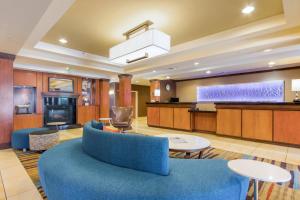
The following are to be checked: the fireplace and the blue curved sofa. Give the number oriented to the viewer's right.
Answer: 0

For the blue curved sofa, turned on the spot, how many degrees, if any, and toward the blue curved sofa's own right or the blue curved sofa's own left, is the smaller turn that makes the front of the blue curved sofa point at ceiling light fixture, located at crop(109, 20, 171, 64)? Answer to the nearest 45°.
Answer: approximately 135° to the blue curved sofa's own right

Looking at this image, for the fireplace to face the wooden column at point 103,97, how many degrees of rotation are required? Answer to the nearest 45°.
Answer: approximately 90° to its left

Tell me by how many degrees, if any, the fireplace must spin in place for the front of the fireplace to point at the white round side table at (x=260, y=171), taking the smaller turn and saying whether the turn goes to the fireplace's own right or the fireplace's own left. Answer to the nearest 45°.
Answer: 0° — it already faces it

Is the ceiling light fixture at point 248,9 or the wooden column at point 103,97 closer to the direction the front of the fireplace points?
the ceiling light fixture

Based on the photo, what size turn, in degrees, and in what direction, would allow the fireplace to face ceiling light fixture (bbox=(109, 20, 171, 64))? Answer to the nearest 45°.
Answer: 0° — it already faces it

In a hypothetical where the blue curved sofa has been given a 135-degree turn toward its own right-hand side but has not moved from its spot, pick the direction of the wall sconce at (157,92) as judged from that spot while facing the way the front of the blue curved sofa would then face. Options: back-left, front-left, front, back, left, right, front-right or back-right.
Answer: front

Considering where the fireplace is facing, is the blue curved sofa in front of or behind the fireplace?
in front

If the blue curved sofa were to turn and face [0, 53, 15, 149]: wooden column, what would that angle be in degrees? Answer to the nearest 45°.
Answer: approximately 90° to its right

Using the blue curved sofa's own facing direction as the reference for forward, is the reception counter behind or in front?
behind

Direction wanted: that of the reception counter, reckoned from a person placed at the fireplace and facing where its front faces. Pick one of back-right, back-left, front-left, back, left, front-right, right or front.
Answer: front-left

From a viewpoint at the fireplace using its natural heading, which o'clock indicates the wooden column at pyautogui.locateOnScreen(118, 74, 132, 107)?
The wooden column is roughly at 10 o'clock from the fireplace.

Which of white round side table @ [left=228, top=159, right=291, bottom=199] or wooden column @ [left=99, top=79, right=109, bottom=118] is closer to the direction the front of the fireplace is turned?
the white round side table

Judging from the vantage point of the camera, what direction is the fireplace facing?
facing the viewer

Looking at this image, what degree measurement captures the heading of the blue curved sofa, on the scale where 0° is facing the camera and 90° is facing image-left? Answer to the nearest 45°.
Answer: approximately 45°

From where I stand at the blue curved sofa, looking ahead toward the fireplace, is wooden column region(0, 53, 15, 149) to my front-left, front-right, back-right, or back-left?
front-left
